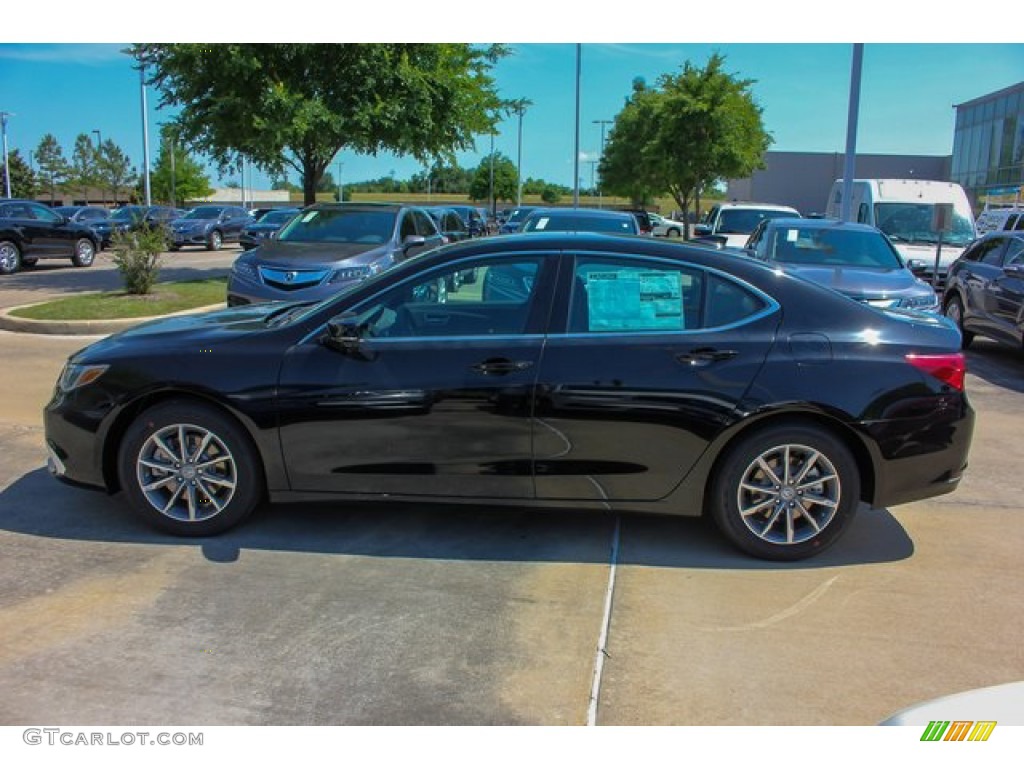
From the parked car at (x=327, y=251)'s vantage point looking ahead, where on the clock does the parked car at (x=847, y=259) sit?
the parked car at (x=847, y=259) is roughly at 8 o'clock from the parked car at (x=327, y=251).

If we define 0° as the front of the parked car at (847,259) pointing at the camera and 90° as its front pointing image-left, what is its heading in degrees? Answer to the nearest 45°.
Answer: approximately 315°

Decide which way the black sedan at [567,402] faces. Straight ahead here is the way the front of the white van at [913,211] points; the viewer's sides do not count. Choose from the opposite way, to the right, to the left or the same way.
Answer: to the right

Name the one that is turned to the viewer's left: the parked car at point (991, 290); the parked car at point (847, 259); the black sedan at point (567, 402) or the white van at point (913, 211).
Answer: the black sedan

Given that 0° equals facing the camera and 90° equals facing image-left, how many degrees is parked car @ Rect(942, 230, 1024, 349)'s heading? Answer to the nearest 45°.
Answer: approximately 315°

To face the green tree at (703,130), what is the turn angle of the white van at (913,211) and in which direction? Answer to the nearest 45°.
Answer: approximately 180°

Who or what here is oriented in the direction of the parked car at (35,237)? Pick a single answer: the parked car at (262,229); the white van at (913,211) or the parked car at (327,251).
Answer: the parked car at (262,229)

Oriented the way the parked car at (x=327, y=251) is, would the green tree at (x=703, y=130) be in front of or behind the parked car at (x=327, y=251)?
behind

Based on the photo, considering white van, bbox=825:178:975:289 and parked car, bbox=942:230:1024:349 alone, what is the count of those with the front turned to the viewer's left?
0

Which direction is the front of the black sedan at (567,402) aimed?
to the viewer's left

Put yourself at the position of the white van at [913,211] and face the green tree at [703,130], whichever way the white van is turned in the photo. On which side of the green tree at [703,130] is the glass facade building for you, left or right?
right

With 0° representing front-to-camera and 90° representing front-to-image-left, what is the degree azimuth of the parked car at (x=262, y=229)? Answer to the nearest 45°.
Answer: approximately 45°

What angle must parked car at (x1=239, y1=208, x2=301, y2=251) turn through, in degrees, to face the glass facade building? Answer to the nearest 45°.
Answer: approximately 135° to its left

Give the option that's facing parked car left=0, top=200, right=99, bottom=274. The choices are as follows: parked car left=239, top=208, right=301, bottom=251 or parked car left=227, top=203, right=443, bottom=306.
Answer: parked car left=239, top=208, right=301, bottom=251
